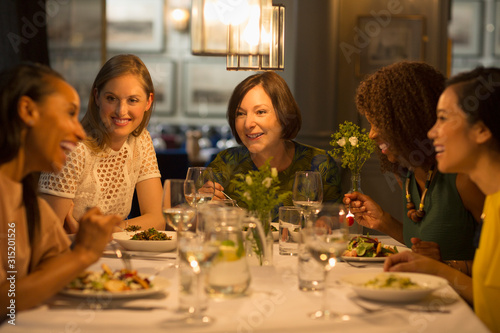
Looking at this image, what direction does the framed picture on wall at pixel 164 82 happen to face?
toward the camera

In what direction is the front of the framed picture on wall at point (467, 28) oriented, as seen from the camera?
facing the viewer

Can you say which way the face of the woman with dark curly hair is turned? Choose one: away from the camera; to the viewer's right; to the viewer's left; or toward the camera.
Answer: to the viewer's left

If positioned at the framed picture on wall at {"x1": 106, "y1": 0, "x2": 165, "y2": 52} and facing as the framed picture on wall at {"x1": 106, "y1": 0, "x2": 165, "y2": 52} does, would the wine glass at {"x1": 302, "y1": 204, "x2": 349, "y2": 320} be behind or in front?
in front

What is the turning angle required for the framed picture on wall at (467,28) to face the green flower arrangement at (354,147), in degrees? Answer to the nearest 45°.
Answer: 0° — it already faces it

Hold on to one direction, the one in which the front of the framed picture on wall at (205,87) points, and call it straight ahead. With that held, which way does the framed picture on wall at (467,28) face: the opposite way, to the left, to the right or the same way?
the same way

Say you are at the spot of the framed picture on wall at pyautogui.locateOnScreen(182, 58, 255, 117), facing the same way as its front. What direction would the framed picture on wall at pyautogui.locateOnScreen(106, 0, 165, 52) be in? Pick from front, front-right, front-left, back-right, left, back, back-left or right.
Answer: right

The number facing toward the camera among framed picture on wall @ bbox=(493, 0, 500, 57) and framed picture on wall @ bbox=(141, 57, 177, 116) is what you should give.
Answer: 2

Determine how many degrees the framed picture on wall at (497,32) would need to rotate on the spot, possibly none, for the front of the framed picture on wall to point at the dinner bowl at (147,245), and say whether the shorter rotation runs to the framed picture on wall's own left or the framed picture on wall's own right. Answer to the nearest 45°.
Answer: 0° — it already faces it

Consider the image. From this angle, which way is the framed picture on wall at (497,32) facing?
toward the camera

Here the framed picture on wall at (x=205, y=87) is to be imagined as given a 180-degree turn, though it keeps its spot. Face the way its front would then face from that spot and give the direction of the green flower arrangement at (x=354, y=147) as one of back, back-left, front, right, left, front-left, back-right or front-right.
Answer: back

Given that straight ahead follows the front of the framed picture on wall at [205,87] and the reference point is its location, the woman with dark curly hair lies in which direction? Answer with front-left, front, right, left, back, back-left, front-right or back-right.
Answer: front

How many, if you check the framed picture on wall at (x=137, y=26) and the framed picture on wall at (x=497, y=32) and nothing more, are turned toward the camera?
2

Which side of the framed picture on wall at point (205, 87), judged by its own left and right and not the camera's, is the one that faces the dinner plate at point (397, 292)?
front

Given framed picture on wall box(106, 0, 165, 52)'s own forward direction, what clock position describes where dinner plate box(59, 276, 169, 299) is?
The dinner plate is roughly at 12 o'clock from the framed picture on wall.

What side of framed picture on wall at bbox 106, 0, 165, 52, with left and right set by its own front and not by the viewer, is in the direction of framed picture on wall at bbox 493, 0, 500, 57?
left
